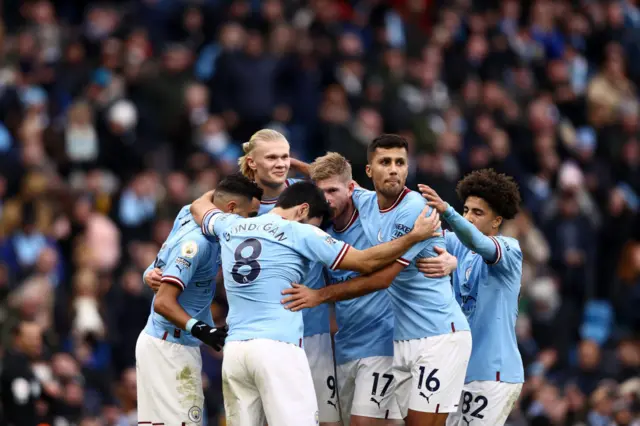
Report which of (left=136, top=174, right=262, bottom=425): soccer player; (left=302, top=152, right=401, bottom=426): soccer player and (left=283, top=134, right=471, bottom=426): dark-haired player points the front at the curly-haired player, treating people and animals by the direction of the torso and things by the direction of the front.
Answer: (left=136, top=174, right=262, bottom=425): soccer player

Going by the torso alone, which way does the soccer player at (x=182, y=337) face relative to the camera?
to the viewer's right

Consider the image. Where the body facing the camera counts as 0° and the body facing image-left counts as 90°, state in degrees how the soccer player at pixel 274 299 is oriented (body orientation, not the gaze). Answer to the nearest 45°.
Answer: approximately 225°

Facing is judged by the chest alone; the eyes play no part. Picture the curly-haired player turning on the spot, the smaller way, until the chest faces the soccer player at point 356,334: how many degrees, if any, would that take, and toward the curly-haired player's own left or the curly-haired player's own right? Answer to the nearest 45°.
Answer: approximately 45° to the curly-haired player's own right

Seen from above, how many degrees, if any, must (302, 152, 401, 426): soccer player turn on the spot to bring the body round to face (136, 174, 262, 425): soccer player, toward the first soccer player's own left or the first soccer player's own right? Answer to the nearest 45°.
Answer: approximately 45° to the first soccer player's own right

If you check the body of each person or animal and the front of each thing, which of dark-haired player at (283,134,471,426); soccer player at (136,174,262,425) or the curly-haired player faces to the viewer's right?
the soccer player

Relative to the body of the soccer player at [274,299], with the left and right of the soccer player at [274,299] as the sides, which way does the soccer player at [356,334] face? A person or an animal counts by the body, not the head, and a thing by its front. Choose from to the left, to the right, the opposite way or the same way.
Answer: the opposite way

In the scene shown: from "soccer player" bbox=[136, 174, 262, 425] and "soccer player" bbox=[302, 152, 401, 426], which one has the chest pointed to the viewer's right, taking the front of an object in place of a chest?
"soccer player" bbox=[136, 174, 262, 425]

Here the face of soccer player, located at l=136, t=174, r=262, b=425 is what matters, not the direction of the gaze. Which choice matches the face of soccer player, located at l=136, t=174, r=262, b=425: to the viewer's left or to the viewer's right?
to the viewer's right

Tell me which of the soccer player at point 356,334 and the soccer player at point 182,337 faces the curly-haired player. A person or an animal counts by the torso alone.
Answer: the soccer player at point 182,337

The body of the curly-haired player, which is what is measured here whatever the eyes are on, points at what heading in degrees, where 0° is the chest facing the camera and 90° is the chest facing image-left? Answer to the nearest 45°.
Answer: approximately 45°
